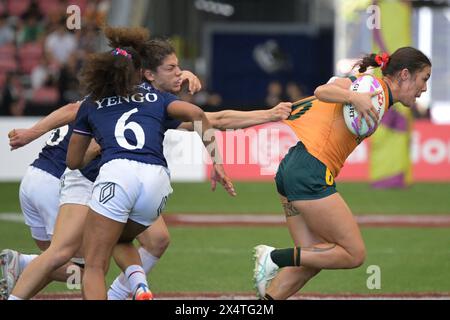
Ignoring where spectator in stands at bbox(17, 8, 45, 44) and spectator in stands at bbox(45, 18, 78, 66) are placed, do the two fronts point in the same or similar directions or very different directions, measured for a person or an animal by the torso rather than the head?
same or similar directions

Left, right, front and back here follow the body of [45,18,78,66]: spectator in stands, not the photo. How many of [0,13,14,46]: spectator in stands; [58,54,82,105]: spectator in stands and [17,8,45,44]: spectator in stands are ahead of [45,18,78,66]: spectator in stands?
1

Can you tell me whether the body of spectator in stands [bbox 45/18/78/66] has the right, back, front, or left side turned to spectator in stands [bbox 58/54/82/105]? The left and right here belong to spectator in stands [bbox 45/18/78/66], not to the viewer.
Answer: front

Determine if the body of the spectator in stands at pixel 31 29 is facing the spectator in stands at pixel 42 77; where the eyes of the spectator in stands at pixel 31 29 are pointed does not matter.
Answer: yes

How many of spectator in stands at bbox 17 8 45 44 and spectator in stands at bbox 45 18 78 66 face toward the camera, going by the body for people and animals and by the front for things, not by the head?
2

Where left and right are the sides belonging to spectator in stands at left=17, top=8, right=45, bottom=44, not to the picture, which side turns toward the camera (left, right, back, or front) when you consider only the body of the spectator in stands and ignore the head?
front

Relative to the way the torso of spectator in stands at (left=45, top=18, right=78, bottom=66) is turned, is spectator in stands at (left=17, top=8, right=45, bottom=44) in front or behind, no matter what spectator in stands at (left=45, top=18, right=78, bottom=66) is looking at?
behind

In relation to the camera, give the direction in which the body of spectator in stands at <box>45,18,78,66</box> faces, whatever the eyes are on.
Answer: toward the camera

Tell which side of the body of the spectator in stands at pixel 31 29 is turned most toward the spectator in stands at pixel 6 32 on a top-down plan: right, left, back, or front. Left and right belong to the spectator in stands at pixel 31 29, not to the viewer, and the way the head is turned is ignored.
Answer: right

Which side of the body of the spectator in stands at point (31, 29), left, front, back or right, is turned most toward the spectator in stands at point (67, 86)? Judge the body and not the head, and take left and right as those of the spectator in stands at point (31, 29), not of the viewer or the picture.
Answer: front
